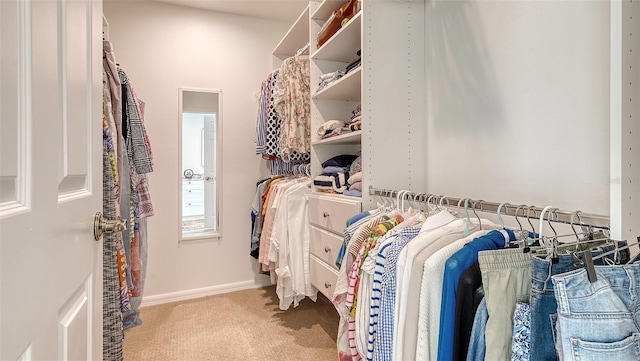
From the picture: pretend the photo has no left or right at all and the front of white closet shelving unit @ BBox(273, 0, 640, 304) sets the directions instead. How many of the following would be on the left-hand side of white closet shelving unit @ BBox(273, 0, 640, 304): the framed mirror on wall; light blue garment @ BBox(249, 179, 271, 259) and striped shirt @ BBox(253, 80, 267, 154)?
0

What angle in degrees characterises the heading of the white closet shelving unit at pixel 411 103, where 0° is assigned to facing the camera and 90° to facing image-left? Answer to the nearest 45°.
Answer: approximately 45°

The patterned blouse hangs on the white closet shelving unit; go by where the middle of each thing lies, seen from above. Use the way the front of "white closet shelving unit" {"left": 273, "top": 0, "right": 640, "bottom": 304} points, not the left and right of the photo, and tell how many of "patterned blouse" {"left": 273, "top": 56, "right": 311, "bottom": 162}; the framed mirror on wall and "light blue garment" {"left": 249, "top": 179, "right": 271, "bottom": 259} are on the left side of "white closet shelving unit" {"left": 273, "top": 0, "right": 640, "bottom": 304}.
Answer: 0
